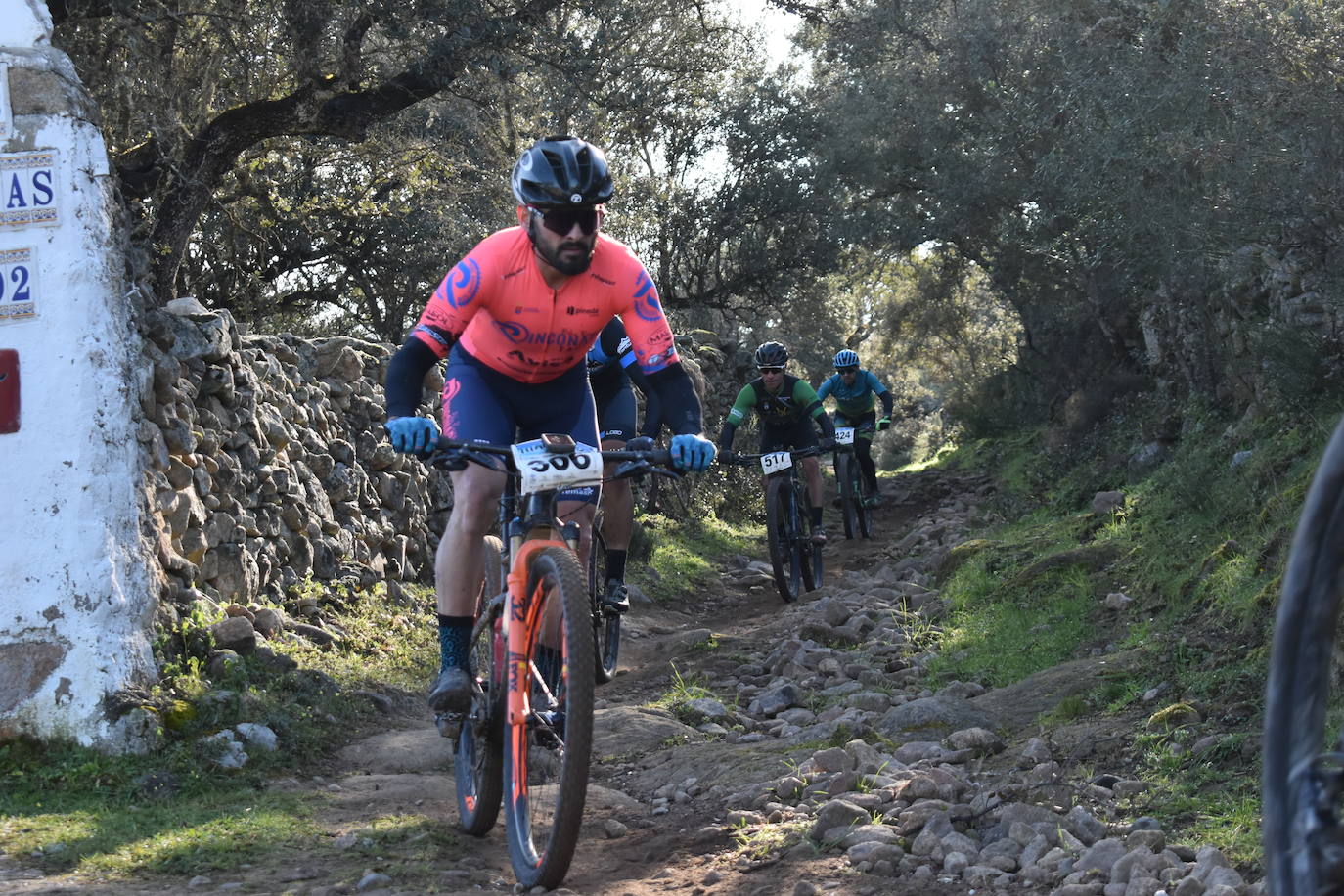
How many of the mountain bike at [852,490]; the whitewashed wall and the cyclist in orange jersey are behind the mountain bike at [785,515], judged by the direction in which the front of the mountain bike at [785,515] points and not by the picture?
1

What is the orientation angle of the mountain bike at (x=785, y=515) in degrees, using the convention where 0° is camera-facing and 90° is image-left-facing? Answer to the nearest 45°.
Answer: approximately 0°

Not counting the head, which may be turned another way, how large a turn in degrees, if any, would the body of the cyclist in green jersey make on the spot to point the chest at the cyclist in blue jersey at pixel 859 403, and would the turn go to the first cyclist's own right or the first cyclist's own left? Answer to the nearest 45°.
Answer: approximately 180°

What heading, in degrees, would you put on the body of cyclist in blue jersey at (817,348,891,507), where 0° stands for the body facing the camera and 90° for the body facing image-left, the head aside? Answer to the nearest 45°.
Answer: approximately 0°

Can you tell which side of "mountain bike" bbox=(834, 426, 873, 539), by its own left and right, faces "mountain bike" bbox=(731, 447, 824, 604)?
front

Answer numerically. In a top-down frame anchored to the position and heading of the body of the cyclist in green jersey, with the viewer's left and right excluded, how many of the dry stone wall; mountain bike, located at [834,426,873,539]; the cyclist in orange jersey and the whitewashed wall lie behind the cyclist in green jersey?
1
